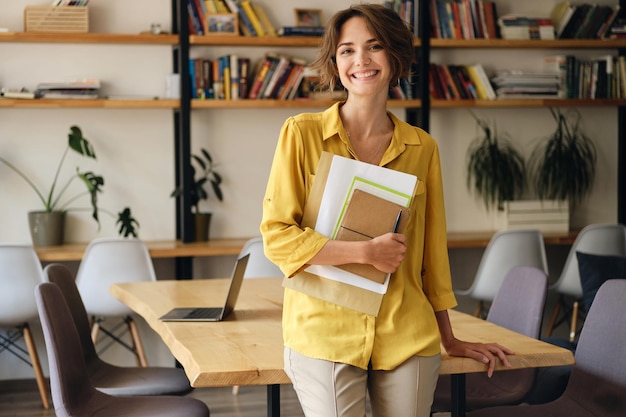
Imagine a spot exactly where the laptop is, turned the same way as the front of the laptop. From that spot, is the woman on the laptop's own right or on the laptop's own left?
on the laptop's own left

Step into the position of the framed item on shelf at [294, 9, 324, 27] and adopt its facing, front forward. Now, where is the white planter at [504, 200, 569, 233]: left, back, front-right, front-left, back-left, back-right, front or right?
left

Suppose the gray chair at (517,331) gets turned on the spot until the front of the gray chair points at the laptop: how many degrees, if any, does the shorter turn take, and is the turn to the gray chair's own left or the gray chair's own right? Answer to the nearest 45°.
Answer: approximately 45° to the gray chair's own right

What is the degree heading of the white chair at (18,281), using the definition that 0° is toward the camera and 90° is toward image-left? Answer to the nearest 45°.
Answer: approximately 180°

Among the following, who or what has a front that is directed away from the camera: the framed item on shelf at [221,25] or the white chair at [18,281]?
the white chair

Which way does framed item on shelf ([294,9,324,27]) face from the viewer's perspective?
toward the camera

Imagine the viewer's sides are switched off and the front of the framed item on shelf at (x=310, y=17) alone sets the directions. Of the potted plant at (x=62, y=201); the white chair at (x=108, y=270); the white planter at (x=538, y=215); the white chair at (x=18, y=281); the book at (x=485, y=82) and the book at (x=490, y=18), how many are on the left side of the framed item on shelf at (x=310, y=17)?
3

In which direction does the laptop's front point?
to the viewer's left

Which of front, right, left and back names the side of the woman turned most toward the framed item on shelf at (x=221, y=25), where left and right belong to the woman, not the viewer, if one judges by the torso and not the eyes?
back

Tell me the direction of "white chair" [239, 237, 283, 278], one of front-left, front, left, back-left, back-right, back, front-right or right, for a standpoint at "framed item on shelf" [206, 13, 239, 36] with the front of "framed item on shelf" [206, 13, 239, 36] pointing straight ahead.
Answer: front
